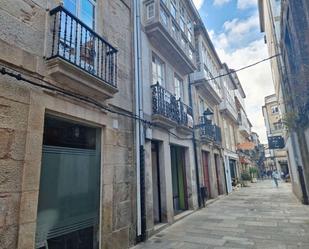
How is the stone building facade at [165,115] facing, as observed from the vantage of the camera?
facing the viewer and to the right of the viewer

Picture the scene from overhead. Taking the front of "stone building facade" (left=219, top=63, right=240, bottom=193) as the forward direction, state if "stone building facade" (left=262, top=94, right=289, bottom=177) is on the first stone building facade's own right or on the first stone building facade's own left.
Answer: on the first stone building facade's own left

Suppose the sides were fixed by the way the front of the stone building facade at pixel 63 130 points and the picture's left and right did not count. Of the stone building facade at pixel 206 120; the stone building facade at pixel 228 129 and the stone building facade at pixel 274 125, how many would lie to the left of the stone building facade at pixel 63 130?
3

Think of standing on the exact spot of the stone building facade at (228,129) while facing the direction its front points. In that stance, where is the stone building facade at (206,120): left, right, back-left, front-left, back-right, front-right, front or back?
right

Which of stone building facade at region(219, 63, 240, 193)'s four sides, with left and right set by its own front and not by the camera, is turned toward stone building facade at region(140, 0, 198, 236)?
right

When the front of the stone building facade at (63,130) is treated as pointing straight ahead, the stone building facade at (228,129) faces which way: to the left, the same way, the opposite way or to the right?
the same way

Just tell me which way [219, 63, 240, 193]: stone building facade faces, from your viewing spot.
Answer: facing to the right of the viewer

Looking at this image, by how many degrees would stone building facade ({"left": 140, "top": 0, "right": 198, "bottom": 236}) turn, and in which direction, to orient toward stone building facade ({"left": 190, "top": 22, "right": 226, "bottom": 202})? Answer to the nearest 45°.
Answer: approximately 90° to its left

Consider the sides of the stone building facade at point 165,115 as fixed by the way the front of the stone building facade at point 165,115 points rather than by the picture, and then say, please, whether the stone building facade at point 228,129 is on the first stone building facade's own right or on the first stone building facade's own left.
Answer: on the first stone building facade's own left

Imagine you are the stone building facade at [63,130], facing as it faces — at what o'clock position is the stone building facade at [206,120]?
the stone building facade at [206,120] is roughly at 9 o'clock from the stone building facade at [63,130].

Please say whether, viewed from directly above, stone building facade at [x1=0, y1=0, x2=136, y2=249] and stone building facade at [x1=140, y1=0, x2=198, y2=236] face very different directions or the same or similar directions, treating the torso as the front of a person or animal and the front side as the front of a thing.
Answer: same or similar directions

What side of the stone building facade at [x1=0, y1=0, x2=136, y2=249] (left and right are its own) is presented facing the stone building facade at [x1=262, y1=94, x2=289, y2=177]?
left

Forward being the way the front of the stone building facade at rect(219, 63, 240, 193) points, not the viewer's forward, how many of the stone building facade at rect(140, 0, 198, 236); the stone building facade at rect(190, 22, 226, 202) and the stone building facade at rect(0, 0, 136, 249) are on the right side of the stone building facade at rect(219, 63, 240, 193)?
3
